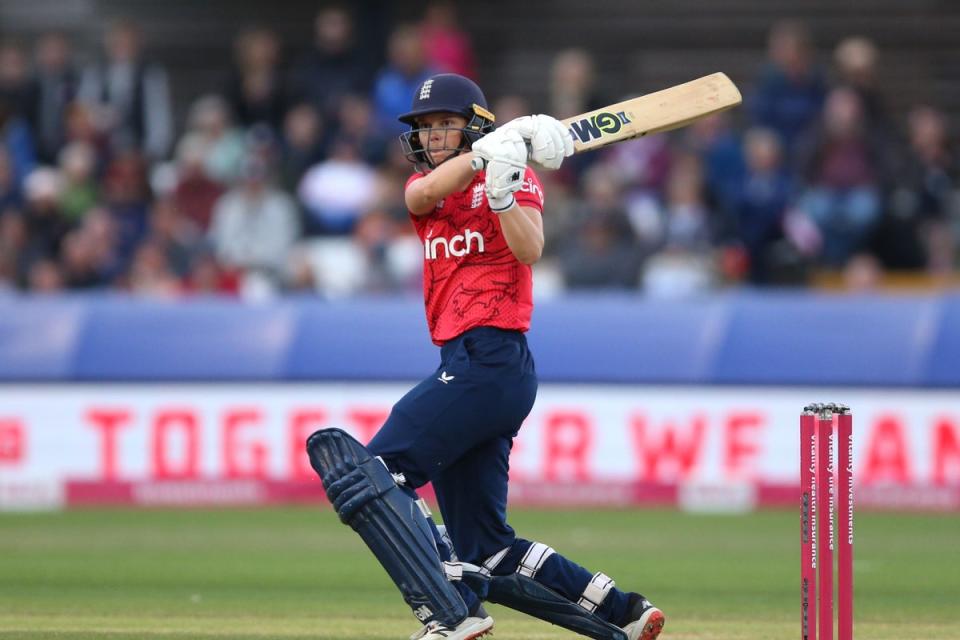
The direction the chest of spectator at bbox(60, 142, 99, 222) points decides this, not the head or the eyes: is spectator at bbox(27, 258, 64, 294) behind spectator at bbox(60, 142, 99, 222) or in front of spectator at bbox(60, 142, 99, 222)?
in front

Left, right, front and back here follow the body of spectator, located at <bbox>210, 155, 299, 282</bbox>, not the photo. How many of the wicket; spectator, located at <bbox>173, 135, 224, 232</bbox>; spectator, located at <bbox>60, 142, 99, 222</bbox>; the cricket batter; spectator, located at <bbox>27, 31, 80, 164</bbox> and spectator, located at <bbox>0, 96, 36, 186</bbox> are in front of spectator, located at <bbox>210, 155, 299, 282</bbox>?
2

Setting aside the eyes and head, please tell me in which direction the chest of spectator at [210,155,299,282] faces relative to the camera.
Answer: toward the camera

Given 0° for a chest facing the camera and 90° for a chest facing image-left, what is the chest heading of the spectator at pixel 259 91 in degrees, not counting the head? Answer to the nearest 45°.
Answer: approximately 0°

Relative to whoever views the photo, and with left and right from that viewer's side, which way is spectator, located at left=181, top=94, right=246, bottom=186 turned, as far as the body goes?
facing the viewer

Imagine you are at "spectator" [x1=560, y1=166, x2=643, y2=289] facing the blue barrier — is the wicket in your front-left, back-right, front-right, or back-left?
front-left

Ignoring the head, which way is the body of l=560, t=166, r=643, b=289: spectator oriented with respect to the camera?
toward the camera

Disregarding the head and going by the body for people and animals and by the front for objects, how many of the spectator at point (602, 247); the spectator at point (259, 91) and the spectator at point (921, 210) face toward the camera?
3

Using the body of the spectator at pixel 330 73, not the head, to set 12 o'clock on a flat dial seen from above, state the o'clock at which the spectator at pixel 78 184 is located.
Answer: the spectator at pixel 78 184 is roughly at 3 o'clock from the spectator at pixel 330 73.

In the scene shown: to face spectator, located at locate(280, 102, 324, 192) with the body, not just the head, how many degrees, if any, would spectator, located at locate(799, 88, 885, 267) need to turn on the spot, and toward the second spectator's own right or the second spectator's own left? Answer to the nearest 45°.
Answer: approximately 90° to the second spectator's own right

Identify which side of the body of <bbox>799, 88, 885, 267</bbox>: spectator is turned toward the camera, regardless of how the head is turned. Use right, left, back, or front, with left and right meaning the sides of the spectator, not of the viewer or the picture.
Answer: front

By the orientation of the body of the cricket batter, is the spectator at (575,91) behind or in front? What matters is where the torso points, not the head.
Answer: behind

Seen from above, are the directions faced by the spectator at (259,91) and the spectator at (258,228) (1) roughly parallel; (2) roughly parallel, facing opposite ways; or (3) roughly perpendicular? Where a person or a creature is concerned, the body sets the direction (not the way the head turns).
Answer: roughly parallel

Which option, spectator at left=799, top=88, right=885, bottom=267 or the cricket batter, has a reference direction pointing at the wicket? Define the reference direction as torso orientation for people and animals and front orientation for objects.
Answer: the spectator
